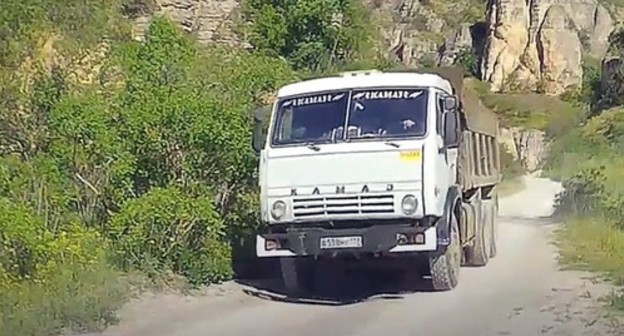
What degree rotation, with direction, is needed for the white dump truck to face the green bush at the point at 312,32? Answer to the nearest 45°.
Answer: approximately 180°

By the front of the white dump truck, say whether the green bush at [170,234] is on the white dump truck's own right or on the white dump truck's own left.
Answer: on the white dump truck's own right

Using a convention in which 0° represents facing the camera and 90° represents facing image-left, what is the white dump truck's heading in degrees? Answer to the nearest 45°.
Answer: approximately 0°
